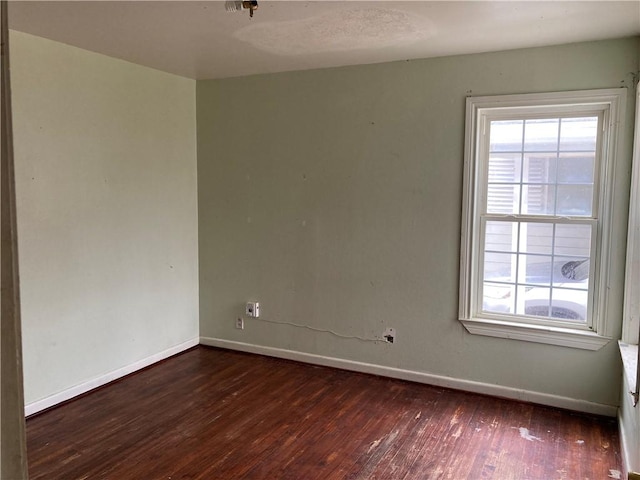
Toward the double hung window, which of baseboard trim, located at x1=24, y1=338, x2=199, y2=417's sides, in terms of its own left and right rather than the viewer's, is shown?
front

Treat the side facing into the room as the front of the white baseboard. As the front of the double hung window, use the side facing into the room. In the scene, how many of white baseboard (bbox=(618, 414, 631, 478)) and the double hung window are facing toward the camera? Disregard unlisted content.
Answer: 1

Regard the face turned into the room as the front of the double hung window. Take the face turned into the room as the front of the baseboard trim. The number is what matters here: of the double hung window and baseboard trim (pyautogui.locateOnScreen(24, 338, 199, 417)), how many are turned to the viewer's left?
0

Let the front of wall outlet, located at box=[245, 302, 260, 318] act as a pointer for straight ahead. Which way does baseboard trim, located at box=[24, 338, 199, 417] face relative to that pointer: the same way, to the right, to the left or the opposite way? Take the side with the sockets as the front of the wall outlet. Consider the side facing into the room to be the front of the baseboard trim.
to the left

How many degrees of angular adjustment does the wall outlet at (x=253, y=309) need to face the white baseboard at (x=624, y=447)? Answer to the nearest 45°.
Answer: approximately 90° to its left

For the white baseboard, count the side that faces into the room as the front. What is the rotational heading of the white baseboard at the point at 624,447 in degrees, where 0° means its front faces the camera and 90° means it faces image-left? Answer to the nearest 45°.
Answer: approximately 90°

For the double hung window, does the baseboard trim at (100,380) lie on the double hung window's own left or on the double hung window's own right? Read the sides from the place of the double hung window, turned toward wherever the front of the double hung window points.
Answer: on the double hung window's own right

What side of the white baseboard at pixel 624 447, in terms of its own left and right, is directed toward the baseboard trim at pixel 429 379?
front

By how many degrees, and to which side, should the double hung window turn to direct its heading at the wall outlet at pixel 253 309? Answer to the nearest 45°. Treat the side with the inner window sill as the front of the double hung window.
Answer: approximately 90° to its right

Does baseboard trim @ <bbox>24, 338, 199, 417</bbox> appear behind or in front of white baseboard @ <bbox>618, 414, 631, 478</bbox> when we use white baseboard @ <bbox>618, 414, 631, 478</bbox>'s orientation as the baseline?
in front

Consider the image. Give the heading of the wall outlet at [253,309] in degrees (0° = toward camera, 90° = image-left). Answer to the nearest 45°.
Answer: approximately 45°

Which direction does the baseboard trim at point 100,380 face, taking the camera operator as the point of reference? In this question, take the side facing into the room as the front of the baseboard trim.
facing the viewer and to the right of the viewer
